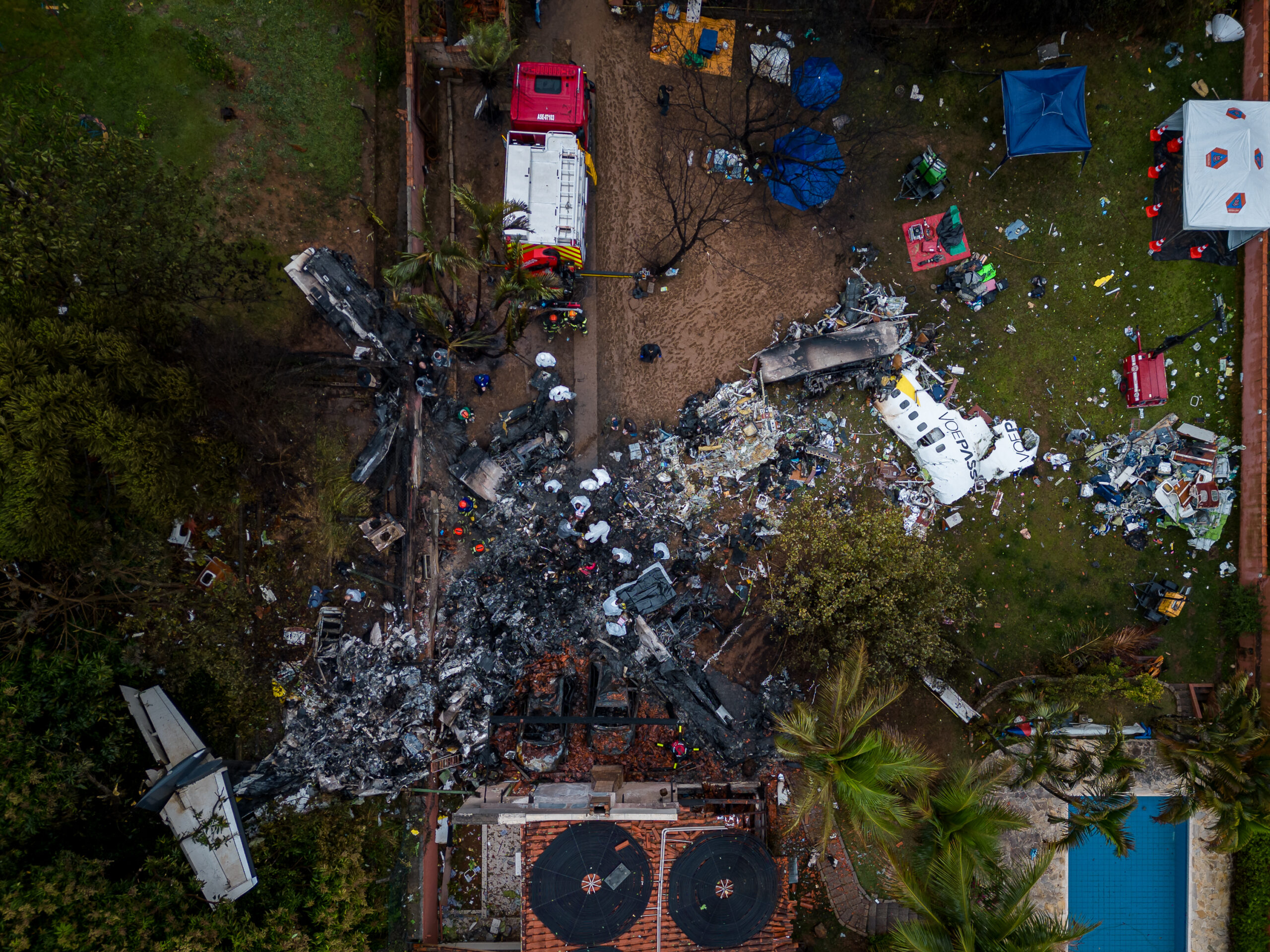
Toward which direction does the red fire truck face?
away from the camera

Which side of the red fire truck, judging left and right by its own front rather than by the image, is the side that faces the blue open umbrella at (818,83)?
right

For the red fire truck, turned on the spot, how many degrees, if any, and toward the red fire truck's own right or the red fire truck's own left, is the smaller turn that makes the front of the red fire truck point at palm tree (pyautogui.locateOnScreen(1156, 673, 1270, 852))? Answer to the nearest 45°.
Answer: approximately 90° to the red fire truck's own right

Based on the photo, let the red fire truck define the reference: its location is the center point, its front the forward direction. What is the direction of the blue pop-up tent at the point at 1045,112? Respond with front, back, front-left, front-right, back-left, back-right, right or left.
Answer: right

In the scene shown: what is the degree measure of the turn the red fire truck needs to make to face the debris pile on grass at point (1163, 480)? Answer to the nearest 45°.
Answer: approximately 90° to its right
